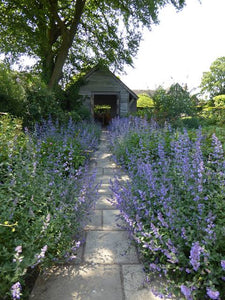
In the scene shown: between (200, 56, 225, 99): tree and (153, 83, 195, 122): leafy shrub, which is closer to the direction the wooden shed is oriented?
the leafy shrub

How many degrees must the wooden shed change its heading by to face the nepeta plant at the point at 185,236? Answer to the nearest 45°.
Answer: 0° — it already faces it

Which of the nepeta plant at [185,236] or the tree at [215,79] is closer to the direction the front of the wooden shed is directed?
the nepeta plant

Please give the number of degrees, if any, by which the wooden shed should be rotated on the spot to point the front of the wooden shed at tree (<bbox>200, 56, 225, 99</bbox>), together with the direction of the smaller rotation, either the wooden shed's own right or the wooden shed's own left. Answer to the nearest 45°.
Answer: approximately 135° to the wooden shed's own left

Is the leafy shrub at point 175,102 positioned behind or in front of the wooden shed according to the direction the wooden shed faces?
in front

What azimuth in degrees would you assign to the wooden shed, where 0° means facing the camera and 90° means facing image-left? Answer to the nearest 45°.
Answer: approximately 0°
